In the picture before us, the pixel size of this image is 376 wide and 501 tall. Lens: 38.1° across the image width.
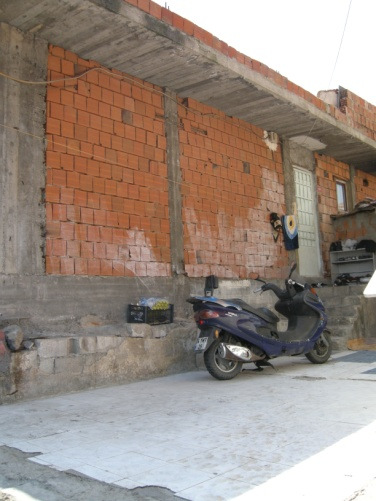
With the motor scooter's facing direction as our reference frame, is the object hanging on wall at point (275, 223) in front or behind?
in front

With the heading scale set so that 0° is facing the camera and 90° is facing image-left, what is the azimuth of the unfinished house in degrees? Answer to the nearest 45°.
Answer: approximately 315°

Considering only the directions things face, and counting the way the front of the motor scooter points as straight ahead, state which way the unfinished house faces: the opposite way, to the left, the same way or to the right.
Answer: to the right

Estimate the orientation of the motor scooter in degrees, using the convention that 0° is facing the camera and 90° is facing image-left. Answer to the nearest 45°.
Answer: approximately 225°
